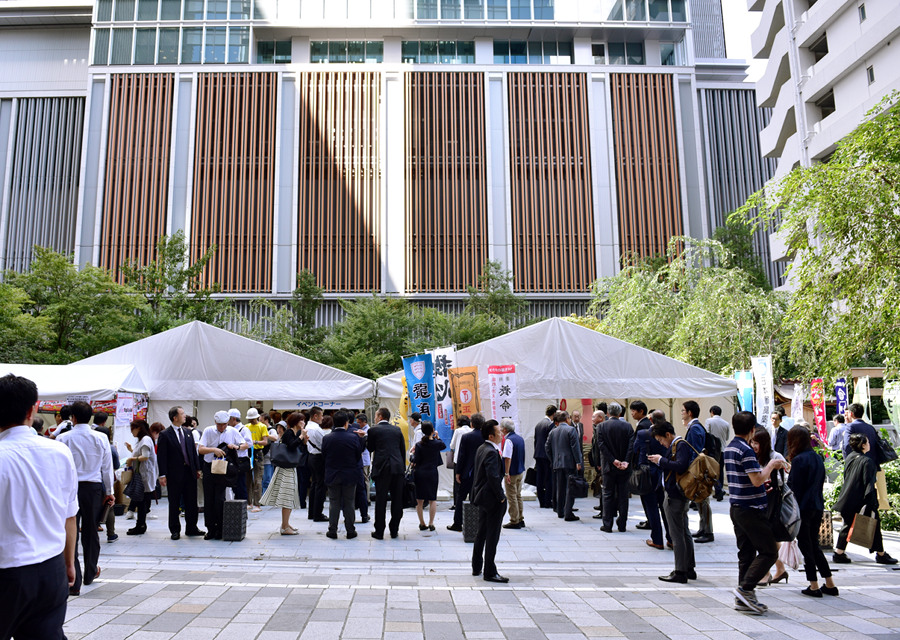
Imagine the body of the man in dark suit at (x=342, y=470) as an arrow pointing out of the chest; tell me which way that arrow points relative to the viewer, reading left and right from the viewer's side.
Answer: facing away from the viewer

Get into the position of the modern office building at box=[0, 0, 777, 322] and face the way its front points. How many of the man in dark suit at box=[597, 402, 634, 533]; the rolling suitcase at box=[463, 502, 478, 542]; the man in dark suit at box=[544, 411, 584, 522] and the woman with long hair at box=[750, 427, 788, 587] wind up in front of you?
4

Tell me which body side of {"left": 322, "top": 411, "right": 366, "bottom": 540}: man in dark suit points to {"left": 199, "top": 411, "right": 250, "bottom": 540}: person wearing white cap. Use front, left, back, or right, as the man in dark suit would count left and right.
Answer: left

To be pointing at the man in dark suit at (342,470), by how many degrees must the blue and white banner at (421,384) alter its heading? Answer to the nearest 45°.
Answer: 0° — it already faces them

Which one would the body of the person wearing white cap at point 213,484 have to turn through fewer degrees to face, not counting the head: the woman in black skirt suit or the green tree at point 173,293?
the woman in black skirt suit

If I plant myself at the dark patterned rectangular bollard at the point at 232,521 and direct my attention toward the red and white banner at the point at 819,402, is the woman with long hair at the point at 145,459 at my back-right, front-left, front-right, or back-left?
back-left

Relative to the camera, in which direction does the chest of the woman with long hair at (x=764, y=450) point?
to the viewer's left

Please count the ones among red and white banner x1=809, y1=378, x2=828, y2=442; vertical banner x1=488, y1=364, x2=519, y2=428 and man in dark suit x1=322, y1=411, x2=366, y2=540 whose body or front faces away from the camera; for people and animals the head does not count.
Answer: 1

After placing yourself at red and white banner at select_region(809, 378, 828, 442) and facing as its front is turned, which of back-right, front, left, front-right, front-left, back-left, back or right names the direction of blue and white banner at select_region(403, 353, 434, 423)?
front-right

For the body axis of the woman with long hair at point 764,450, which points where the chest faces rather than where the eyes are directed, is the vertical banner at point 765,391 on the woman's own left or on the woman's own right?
on the woman's own right

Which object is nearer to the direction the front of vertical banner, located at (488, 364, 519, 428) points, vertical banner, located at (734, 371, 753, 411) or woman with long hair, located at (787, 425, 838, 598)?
the woman with long hair

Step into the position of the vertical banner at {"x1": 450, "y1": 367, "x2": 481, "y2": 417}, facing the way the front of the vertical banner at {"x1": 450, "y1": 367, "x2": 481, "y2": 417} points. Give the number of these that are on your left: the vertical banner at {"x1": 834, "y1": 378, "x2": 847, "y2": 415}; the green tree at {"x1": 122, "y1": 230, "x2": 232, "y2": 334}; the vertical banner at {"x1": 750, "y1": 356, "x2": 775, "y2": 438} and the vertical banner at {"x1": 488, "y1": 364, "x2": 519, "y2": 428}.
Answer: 3
